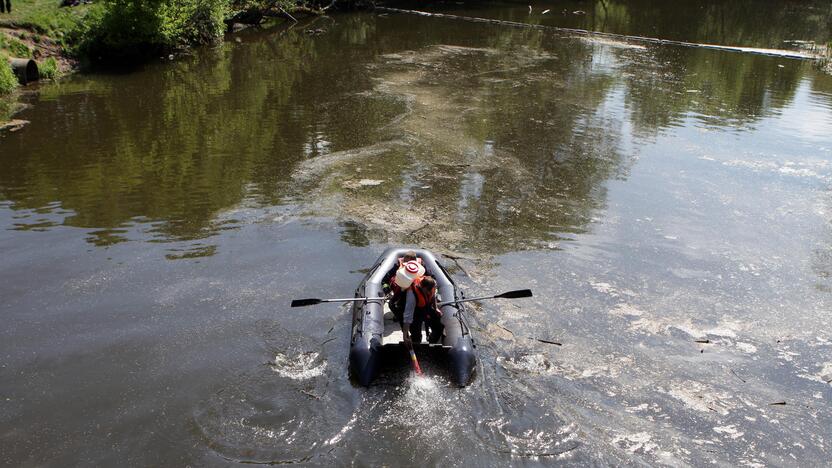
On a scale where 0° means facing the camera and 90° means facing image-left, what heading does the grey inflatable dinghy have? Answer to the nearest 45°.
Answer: approximately 180°

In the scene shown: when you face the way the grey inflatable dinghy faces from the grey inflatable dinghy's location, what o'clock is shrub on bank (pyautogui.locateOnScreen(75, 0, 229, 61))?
The shrub on bank is roughly at 11 o'clock from the grey inflatable dinghy.
